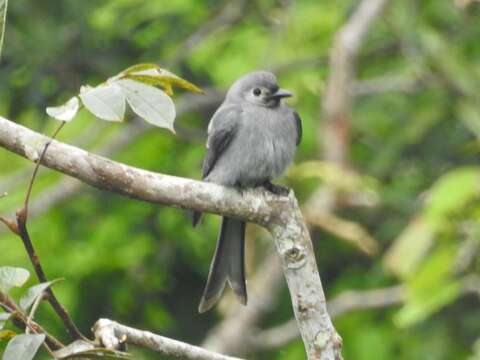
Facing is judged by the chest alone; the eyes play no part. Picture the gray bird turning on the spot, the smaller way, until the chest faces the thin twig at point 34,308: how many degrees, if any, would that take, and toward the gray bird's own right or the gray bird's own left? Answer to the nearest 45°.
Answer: approximately 45° to the gray bird's own right

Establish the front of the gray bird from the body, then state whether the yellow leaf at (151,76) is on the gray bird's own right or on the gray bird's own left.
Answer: on the gray bird's own right

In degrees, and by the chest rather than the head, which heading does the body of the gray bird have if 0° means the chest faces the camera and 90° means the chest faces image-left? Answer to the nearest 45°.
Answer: approximately 315°

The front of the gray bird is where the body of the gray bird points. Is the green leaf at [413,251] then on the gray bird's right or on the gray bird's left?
on the gray bird's left

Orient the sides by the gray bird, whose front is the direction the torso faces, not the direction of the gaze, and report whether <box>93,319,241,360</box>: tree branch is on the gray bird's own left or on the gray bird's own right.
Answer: on the gray bird's own right
